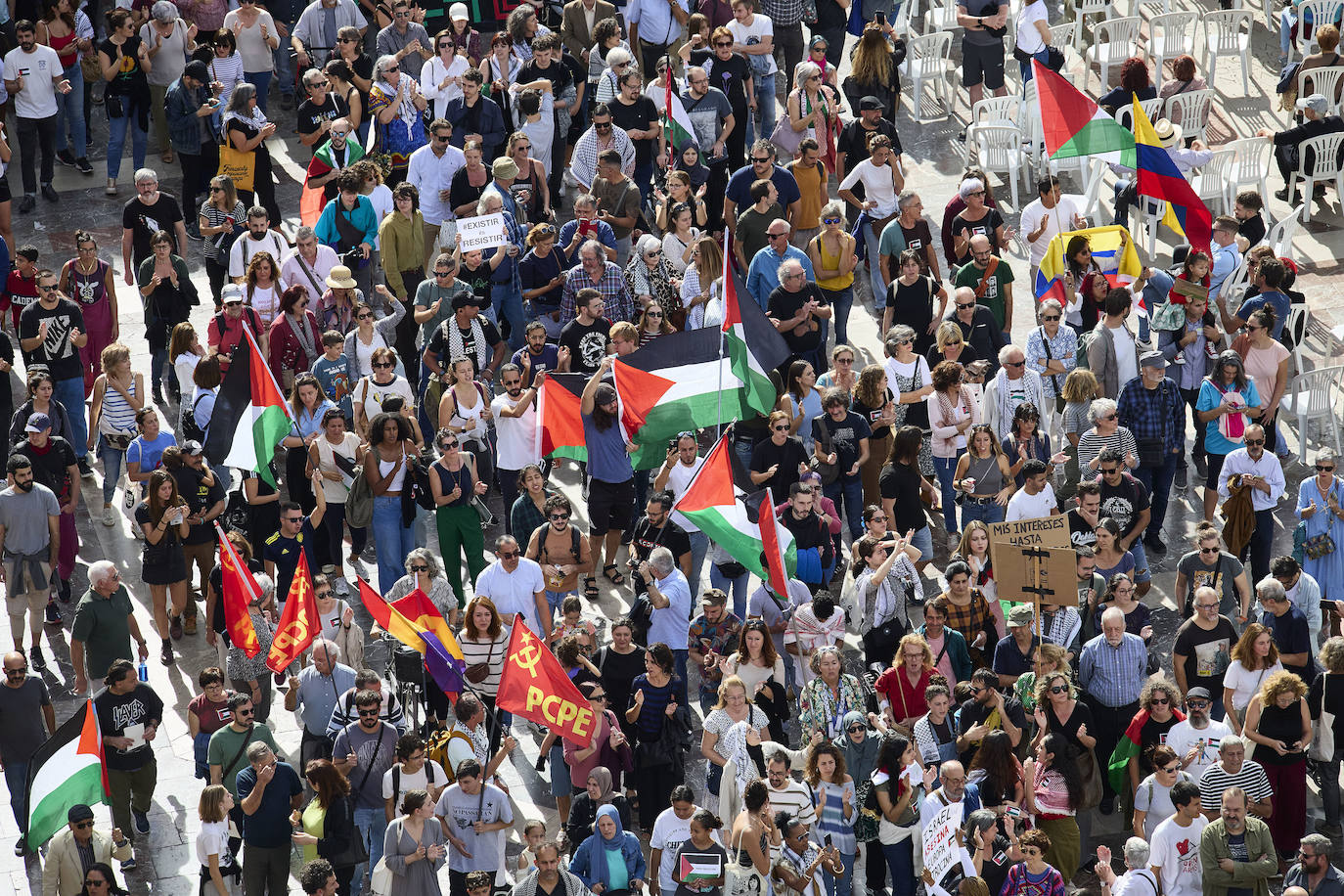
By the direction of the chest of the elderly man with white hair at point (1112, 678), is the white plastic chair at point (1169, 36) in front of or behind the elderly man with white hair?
behind

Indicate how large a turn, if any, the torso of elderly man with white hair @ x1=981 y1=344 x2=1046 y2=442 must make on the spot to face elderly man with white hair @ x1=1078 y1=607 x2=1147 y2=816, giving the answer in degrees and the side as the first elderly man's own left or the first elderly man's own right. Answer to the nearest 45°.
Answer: approximately 45° to the first elderly man's own right

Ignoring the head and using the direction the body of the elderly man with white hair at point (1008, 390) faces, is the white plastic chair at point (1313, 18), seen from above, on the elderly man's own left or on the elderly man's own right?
on the elderly man's own left

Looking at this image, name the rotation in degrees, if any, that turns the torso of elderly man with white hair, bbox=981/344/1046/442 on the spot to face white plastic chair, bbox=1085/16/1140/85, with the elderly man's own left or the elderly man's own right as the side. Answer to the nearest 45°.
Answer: approximately 135° to the elderly man's own left

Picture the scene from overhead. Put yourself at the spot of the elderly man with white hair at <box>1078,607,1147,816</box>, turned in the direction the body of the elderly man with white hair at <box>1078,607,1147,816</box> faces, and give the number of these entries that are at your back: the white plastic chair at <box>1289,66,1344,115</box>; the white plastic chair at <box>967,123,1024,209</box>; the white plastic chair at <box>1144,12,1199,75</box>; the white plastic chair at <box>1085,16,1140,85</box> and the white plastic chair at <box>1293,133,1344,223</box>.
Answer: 5

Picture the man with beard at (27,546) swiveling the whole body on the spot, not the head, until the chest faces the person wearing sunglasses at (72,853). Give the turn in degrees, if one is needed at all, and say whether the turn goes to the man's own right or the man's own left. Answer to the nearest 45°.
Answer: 0° — they already face them

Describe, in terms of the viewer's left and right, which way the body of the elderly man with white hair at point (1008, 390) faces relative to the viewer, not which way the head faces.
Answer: facing the viewer and to the right of the viewer

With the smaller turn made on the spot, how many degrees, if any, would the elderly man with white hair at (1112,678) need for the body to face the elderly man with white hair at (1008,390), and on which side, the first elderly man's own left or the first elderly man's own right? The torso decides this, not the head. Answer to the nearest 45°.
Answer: approximately 180°

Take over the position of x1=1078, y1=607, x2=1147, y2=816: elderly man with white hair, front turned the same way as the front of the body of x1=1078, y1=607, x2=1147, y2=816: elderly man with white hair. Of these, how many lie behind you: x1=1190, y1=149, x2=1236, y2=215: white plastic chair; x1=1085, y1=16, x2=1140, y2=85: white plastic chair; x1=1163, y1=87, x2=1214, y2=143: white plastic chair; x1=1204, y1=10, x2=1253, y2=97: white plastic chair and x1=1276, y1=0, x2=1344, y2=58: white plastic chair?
5

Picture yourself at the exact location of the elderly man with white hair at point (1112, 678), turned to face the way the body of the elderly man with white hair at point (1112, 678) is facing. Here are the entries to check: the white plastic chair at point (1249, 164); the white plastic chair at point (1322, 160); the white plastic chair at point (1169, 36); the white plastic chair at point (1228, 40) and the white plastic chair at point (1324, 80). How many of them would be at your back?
5
